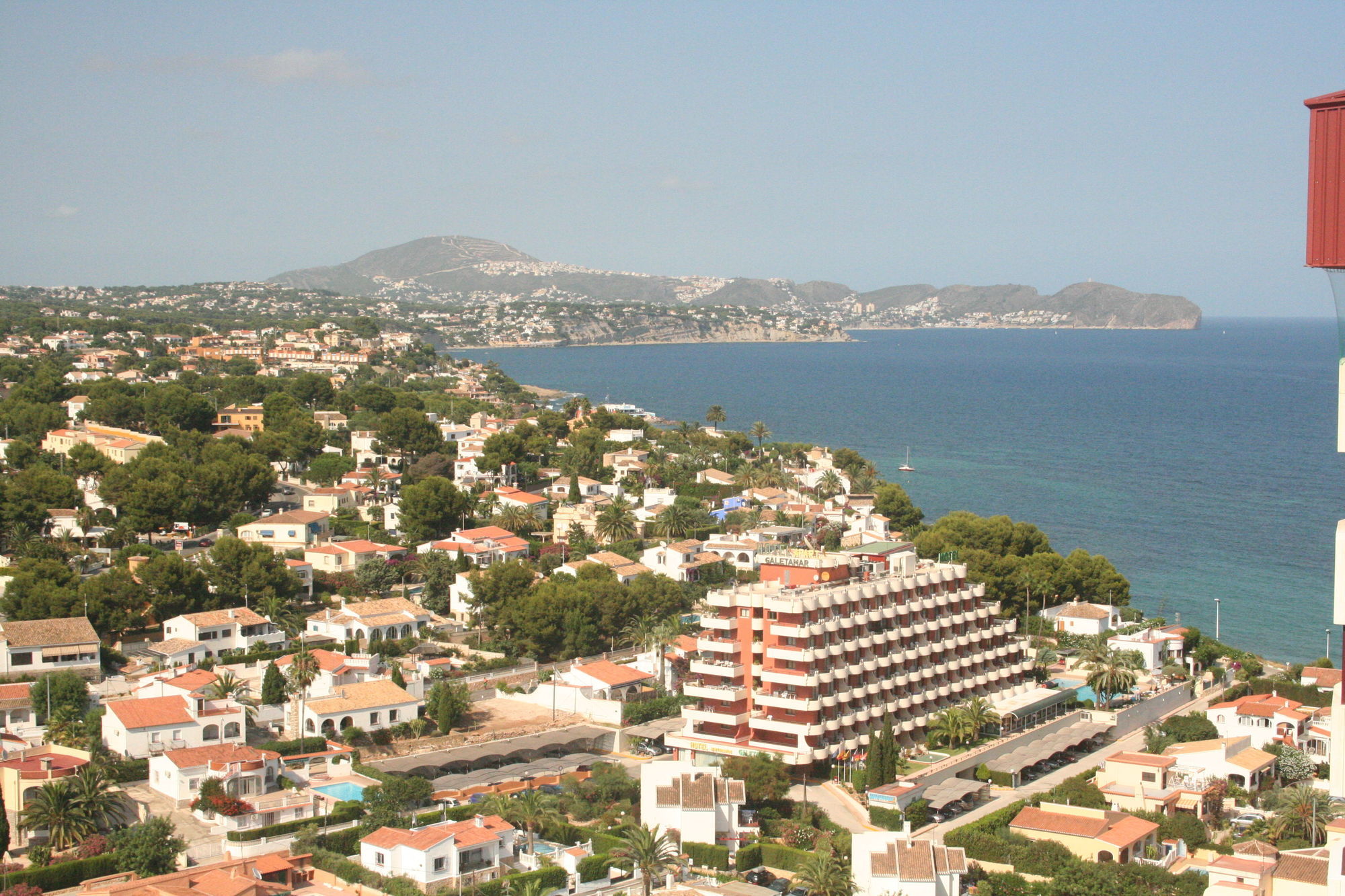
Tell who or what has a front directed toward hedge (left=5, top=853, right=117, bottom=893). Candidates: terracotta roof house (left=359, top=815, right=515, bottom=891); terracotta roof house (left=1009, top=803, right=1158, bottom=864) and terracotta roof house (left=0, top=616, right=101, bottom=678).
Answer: terracotta roof house (left=0, top=616, right=101, bottom=678)

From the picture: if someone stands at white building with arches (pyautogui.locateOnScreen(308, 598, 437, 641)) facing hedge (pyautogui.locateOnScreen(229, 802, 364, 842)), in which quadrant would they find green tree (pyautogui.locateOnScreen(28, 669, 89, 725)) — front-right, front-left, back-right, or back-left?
front-right

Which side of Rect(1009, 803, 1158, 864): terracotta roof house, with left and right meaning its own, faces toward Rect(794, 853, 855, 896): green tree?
right

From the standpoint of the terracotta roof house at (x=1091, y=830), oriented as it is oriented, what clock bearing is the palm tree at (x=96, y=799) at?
The palm tree is roughly at 4 o'clock from the terracotta roof house.

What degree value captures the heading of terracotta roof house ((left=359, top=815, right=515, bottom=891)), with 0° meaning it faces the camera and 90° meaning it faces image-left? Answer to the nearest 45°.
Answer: approximately 315°

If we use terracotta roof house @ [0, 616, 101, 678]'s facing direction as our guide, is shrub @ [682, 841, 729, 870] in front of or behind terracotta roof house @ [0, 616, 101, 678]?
in front

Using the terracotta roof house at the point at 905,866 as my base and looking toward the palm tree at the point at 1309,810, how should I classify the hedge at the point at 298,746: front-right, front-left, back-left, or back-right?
back-left

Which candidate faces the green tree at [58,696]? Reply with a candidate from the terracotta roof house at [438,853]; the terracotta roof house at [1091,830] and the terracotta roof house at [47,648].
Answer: the terracotta roof house at [47,648]

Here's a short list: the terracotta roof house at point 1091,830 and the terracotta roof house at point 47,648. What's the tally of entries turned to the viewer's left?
0

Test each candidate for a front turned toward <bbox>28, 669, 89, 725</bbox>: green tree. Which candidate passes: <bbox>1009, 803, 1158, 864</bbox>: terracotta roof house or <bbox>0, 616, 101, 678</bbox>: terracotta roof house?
<bbox>0, 616, 101, 678</bbox>: terracotta roof house

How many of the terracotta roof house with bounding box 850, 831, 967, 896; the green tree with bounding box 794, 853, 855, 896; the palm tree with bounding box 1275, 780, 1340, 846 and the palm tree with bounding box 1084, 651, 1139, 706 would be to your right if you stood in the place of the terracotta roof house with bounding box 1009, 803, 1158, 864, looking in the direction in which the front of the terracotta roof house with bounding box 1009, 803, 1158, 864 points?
2

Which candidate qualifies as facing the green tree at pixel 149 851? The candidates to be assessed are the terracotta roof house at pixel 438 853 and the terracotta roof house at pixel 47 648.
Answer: the terracotta roof house at pixel 47 648

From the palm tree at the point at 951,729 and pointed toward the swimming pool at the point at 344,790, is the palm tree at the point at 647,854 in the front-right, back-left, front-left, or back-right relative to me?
front-left

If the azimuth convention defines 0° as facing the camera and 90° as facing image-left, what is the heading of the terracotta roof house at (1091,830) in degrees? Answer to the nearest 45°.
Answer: approximately 315°

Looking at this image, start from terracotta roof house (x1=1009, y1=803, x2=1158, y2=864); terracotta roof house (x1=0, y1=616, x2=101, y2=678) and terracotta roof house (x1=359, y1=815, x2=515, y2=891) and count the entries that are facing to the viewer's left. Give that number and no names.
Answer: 0

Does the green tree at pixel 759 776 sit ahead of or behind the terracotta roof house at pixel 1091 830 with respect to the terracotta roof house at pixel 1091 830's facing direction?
behind

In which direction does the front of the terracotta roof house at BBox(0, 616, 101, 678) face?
toward the camera

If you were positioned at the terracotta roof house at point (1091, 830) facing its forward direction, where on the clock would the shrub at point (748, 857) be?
The shrub is roughly at 4 o'clock from the terracotta roof house.
